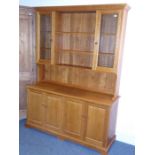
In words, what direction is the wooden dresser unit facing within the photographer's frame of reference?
facing the viewer and to the left of the viewer
